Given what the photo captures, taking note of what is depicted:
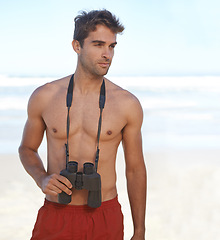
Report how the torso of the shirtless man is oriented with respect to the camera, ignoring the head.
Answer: toward the camera

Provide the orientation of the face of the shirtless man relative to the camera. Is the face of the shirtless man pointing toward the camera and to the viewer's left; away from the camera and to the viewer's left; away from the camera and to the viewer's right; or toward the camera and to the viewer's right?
toward the camera and to the viewer's right
